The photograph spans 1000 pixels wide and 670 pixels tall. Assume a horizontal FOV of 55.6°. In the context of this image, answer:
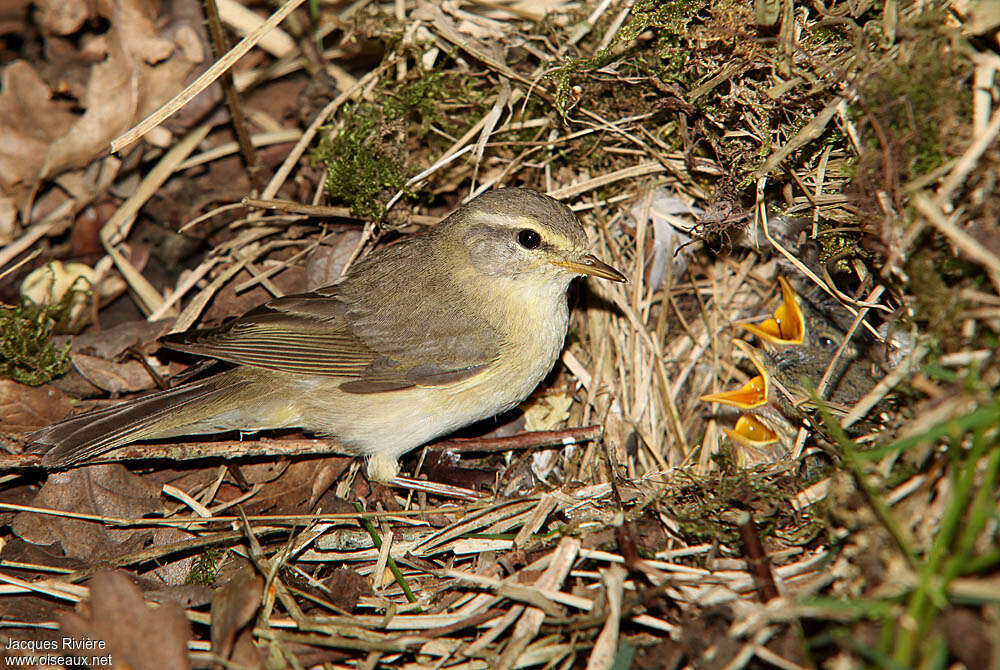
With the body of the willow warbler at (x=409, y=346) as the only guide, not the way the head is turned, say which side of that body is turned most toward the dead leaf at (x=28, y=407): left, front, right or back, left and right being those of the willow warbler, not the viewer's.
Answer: back

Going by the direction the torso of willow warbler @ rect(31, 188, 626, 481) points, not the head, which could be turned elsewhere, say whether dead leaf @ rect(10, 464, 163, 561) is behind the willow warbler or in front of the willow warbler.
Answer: behind

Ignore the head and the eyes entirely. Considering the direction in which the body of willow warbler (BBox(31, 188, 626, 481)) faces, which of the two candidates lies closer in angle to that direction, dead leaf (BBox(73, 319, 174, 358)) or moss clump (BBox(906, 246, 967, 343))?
the moss clump

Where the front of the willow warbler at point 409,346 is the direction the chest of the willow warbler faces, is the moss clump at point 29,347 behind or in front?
behind

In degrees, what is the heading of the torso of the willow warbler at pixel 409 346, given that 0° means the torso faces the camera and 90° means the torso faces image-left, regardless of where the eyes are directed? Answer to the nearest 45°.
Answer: approximately 270°

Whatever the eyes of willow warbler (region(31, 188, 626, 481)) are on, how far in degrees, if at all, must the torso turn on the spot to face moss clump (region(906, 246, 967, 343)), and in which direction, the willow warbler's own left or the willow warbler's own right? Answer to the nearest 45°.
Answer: approximately 45° to the willow warbler's own right
